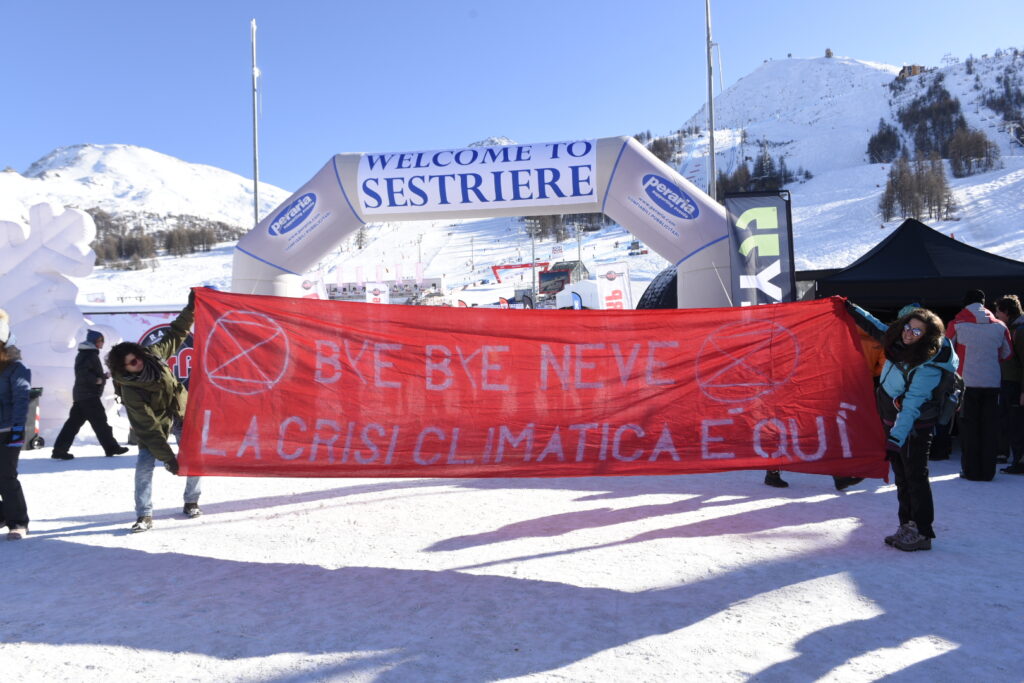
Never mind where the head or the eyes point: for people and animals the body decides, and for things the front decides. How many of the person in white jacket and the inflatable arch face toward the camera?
1

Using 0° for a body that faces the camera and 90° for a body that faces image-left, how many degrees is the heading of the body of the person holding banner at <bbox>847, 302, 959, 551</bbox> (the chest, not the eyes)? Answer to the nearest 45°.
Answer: approximately 45°

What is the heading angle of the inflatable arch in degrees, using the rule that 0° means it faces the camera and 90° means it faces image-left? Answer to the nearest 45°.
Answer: approximately 0°

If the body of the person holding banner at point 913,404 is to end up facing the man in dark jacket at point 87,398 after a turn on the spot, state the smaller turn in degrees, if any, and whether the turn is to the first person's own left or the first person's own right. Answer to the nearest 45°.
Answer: approximately 45° to the first person's own right

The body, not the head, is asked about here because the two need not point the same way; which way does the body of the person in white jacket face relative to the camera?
away from the camera

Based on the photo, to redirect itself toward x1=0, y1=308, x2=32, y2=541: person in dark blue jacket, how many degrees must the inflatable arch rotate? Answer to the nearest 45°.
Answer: approximately 45° to its right

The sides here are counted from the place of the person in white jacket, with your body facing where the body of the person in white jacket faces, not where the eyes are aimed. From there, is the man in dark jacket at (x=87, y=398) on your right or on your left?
on your left

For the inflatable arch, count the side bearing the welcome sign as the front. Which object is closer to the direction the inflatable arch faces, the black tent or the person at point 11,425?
the person
